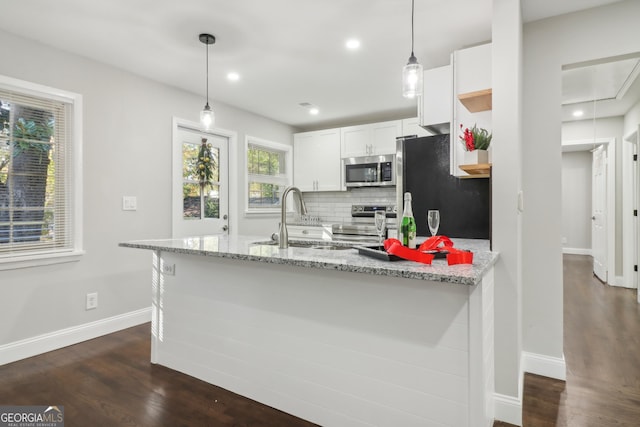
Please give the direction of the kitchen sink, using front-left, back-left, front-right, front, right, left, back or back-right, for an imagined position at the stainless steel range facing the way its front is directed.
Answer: front

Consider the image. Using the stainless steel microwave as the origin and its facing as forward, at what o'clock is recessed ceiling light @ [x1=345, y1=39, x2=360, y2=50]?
The recessed ceiling light is roughly at 12 o'clock from the stainless steel microwave.

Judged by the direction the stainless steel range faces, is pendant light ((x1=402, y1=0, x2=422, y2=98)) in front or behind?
in front

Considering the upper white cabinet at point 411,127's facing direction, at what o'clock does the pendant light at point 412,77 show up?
The pendant light is roughly at 12 o'clock from the upper white cabinet.

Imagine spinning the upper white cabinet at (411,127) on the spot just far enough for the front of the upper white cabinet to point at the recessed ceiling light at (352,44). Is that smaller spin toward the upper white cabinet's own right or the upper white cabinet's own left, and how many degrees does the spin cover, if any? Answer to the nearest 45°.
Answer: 0° — it already faces it

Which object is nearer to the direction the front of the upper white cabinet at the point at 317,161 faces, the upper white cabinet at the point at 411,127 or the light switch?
the light switch

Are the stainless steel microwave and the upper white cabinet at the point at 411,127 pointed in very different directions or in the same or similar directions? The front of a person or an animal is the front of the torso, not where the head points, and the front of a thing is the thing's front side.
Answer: same or similar directions

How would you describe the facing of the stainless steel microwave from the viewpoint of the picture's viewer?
facing the viewer

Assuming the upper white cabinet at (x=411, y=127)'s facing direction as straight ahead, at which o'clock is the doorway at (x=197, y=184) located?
The doorway is roughly at 2 o'clock from the upper white cabinet.

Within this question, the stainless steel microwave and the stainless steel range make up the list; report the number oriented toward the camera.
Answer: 2

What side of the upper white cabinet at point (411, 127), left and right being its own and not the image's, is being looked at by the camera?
front

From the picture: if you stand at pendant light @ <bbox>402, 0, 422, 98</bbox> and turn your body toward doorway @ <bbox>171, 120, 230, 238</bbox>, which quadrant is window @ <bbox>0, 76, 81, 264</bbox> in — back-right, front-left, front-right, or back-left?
front-left

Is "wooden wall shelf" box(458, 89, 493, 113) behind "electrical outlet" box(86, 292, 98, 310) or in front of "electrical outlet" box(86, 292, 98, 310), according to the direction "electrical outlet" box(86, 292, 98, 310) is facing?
in front

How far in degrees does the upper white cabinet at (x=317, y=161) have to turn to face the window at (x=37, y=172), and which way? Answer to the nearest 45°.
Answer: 0° — it already faces it

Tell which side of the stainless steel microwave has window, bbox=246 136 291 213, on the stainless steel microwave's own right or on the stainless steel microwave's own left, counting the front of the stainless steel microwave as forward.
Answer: on the stainless steel microwave's own right

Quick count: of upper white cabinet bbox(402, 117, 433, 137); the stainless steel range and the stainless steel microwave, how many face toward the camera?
3
